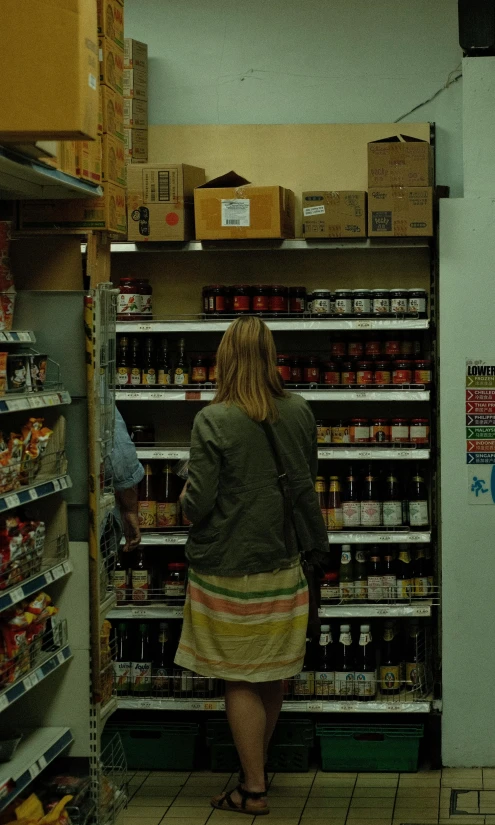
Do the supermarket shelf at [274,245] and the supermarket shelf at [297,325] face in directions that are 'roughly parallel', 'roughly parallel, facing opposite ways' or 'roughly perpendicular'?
roughly parallel

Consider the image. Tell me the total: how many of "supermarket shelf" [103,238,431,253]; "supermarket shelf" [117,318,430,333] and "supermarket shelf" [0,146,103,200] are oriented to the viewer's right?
1

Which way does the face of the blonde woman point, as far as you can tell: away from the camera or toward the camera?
away from the camera

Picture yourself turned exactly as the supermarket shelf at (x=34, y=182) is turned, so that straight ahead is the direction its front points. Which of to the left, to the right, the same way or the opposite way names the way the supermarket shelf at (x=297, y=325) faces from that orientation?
to the right

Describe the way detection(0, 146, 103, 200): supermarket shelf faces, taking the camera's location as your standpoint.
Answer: facing to the right of the viewer

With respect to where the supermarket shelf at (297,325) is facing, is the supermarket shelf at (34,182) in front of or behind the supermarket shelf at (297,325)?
in front

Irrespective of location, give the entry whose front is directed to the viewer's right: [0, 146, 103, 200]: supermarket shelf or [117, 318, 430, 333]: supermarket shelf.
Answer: [0, 146, 103, 200]: supermarket shelf

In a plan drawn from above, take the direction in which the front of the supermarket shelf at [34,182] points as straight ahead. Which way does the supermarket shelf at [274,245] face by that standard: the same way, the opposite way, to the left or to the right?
to the right

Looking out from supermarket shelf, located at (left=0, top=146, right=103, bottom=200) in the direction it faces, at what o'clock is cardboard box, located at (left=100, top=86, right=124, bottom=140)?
The cardboard box is roughly at 10 o'clock from the supermarket shelf.

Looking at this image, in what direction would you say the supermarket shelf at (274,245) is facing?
toward the camera

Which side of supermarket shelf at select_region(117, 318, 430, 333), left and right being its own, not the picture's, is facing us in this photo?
front

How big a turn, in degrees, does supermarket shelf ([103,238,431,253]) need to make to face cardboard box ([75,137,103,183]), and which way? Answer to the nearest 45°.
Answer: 0° — it already faces it

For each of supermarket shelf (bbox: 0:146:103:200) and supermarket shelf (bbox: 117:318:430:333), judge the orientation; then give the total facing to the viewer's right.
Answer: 1
